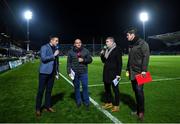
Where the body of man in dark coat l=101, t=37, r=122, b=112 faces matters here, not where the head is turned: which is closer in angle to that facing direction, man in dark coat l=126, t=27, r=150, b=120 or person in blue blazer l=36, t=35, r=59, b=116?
the person in blue blazer

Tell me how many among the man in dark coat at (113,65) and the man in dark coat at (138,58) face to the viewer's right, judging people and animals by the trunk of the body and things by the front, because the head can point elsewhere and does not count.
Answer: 0

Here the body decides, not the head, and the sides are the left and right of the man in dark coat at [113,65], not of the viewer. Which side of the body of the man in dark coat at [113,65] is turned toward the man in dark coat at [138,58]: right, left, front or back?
left

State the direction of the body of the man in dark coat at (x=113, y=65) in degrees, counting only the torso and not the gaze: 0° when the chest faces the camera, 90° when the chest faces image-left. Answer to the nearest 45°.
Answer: approximately 45°

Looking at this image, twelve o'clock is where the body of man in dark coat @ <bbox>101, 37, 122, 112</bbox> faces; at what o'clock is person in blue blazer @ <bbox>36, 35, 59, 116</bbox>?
The person in blue blazer is roughly at 1 o'clock from the man in dark coat.
